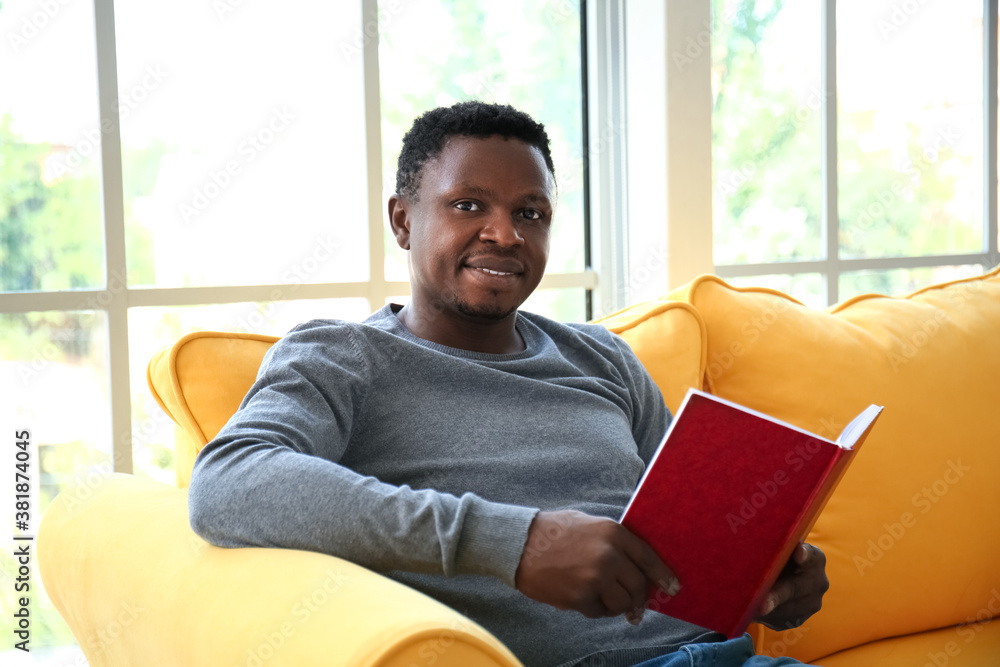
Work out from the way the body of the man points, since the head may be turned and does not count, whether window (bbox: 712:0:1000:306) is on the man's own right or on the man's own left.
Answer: on the man's own left

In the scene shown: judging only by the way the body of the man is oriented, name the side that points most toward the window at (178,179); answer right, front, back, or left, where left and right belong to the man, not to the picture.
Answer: back

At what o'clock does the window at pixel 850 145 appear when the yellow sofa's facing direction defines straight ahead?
The window is roughly at 8 o'clock from the yellow sofa.

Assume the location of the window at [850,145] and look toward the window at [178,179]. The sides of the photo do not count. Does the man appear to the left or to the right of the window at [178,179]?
left

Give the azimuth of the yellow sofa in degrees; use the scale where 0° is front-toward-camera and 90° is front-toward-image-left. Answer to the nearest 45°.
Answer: approximately 315°
